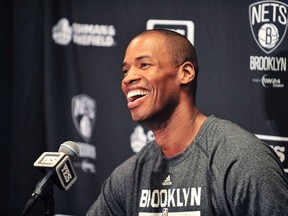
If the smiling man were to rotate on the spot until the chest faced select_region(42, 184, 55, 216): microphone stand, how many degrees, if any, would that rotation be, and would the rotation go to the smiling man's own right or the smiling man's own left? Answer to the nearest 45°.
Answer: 0° — they already face it

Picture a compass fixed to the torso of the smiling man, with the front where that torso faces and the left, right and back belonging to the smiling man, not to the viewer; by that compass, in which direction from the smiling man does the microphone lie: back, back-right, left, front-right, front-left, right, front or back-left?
front

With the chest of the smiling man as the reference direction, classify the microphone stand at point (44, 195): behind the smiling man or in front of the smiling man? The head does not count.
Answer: in front

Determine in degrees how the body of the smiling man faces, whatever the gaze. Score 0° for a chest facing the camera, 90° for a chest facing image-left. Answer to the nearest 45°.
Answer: approximately 45°

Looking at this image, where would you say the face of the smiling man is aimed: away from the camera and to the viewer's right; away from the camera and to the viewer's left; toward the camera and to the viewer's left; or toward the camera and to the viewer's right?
toward the camera and to the viewer's left
